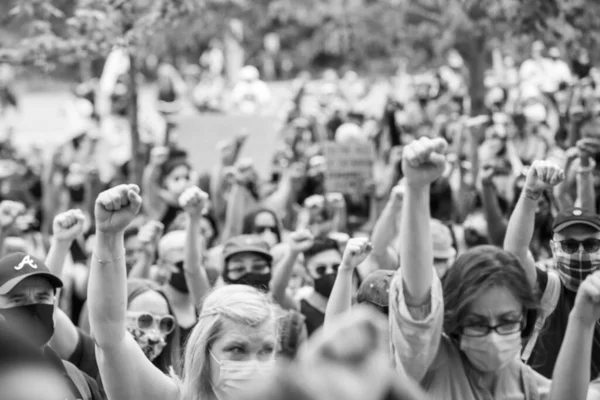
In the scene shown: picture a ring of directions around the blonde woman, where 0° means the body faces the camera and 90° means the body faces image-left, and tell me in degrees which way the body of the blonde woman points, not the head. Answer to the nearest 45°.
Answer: approximately 315°

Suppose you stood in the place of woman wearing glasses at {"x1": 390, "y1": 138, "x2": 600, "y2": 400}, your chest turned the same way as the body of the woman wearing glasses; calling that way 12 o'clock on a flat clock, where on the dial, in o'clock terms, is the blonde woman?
The blonde woman is roughly at 3 o'clock from the woman wearing glasses.

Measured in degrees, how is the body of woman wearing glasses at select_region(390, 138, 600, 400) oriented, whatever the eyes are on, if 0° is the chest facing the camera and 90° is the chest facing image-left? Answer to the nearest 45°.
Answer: approximately 0°

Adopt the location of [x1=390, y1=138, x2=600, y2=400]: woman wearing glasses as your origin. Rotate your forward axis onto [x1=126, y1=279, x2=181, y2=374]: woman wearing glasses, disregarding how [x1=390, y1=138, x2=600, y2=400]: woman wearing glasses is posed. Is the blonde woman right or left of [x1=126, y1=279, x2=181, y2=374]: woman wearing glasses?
left

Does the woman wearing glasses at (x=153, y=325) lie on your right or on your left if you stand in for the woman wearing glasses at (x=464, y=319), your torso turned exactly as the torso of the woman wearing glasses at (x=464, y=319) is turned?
on your right
